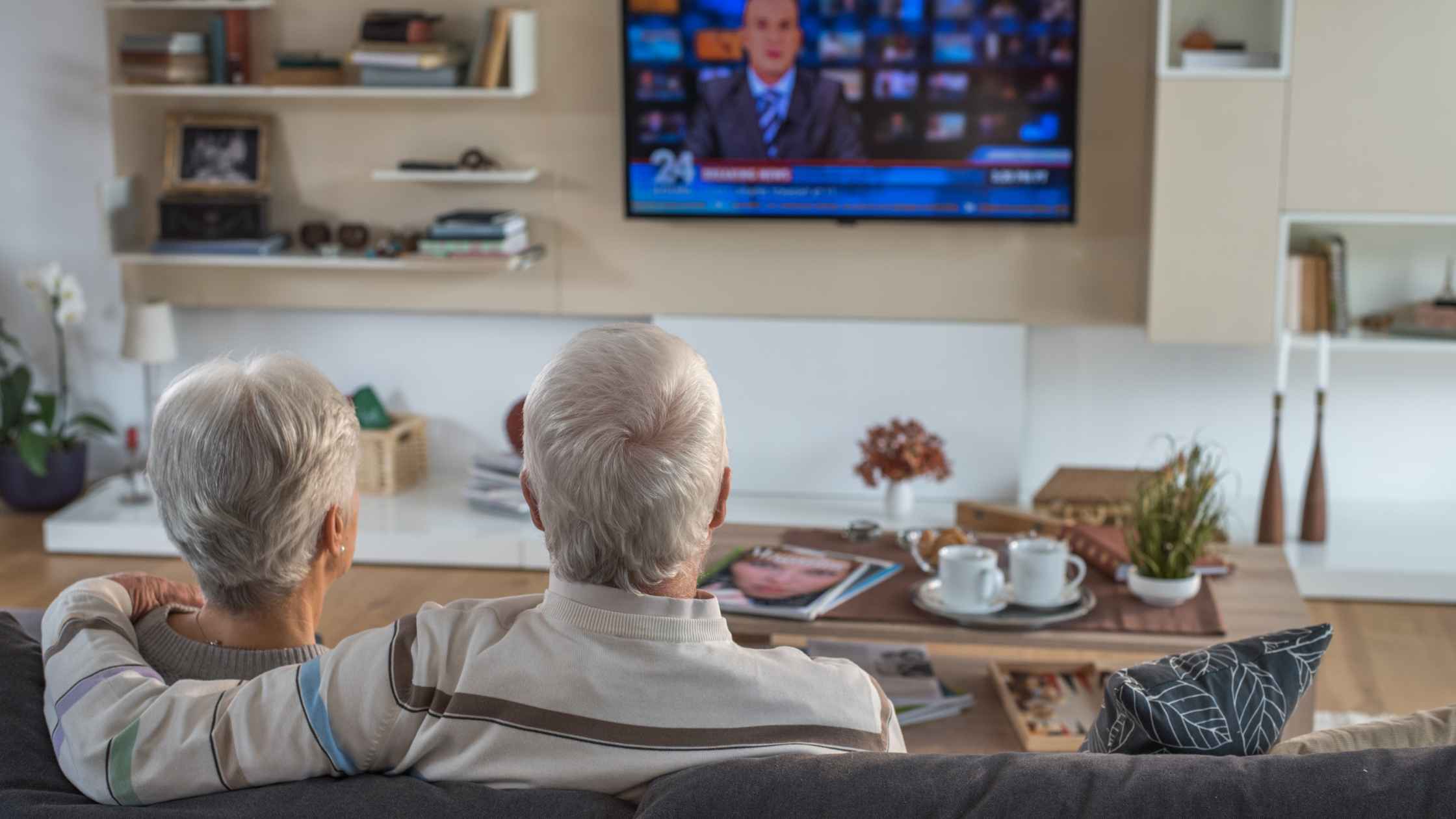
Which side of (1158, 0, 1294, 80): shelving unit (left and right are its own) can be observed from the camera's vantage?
front

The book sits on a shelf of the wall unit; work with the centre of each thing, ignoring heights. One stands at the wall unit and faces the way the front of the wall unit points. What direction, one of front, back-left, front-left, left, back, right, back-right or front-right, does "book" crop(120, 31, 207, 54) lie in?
right

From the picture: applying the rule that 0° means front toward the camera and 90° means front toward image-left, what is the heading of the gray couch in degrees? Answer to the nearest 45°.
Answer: approximately 180°

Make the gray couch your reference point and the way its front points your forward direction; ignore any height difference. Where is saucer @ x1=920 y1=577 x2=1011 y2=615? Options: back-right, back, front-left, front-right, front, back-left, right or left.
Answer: front

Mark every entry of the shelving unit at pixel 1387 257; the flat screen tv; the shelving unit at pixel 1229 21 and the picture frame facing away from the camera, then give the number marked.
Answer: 0

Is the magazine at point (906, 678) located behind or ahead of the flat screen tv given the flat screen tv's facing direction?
ahead

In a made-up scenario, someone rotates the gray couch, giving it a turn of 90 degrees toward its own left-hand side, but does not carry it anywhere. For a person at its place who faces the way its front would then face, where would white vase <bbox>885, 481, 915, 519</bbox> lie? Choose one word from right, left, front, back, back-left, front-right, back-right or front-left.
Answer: right

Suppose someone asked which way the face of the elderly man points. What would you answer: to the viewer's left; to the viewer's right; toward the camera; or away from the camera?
away from the camera

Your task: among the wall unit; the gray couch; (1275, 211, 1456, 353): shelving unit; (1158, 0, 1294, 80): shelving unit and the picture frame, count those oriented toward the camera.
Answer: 4

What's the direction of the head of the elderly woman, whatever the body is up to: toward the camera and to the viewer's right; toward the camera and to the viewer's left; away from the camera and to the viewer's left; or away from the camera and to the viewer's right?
away from the camera and to the viewer's right

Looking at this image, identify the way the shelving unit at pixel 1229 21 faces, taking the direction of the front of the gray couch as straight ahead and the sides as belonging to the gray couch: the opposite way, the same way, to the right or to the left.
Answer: the opposite way

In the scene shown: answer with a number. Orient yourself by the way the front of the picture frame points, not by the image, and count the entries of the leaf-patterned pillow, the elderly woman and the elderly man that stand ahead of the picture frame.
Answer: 3

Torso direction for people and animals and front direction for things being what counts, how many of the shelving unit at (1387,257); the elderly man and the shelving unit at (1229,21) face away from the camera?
1

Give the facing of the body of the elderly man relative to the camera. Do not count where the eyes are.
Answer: away from the camera

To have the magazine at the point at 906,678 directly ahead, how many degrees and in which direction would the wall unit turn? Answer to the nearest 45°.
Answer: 0° — it already faces it

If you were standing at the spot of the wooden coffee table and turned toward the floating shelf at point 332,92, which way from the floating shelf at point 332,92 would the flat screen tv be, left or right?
right
